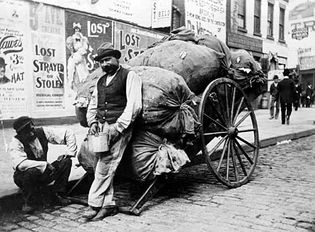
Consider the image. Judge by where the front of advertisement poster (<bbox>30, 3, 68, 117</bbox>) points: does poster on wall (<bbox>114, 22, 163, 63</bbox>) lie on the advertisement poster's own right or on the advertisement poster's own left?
on the advertisement poster's own left

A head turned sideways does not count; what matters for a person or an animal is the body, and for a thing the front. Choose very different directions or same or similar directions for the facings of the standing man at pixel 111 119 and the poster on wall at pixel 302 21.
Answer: same or similar directions

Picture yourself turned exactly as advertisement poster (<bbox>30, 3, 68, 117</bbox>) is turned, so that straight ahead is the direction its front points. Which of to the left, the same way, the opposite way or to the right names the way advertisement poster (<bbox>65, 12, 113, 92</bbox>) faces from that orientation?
the same way

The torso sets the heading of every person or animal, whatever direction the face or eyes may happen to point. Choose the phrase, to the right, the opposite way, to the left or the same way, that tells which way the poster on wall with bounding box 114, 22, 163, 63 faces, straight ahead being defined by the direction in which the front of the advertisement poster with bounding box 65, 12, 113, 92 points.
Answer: the same way

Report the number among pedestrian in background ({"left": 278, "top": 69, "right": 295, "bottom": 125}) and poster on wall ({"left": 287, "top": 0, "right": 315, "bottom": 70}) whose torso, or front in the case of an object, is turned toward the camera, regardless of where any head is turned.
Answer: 1

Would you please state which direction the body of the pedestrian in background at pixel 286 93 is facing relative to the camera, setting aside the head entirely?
away from the camera

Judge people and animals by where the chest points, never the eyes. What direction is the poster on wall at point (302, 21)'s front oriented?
toward the camera

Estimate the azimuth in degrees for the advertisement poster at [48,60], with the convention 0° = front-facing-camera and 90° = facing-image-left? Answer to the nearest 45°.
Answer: approximately 315°

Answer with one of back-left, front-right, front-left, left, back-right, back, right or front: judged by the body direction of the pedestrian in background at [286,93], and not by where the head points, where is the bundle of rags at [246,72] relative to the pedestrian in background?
back

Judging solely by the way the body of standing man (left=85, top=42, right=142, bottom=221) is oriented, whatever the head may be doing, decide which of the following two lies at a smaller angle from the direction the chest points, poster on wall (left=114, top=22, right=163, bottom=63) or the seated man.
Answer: the seated man

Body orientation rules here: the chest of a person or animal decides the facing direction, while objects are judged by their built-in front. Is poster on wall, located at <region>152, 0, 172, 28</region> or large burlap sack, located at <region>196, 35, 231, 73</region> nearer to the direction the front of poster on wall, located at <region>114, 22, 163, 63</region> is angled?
the large burlap sack

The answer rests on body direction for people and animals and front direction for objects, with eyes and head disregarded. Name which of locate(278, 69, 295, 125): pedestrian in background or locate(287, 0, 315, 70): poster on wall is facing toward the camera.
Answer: the poster on wall

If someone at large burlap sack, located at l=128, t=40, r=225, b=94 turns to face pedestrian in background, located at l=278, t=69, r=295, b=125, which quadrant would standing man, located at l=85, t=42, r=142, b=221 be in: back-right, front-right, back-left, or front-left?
back-left

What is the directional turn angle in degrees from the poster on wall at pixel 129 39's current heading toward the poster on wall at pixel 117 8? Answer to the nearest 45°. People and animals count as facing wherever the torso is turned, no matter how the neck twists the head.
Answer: approximately 45° to its right

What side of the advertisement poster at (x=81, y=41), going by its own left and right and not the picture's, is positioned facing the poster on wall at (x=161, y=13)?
left

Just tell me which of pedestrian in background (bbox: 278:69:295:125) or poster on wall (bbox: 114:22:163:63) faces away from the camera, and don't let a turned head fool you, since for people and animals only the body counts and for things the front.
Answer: the pedestrian in background
